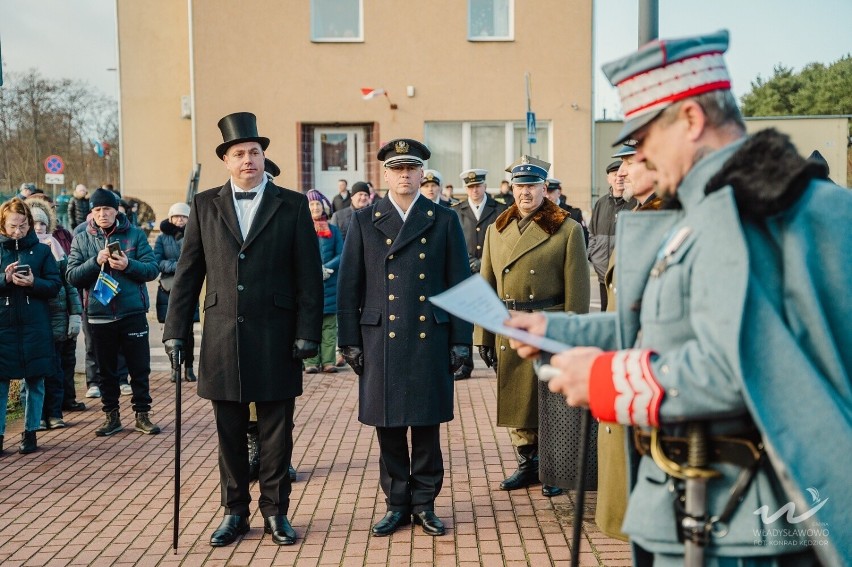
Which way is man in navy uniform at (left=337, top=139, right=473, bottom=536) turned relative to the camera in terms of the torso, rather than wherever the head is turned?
toward the camera

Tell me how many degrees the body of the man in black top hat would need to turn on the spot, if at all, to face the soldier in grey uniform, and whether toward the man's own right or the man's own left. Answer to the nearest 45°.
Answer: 0° — they already face them

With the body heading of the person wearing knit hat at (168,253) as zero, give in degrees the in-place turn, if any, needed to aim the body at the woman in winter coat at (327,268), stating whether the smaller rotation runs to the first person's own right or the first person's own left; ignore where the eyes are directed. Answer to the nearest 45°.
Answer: approximately 45° to the first person's own left

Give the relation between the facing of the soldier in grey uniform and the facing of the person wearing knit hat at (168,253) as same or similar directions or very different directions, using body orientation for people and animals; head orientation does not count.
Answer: very different directions

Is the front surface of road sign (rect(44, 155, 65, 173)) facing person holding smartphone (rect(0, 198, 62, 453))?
yes

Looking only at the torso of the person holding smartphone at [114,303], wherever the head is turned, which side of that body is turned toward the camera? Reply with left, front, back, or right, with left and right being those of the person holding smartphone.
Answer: front

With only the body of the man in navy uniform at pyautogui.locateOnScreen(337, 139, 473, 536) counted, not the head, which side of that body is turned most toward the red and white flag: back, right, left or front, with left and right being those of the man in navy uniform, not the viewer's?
back

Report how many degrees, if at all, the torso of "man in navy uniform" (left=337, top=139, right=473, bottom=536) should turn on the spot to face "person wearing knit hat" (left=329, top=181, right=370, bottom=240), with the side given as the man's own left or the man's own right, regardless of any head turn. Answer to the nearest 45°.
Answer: approximately 180°

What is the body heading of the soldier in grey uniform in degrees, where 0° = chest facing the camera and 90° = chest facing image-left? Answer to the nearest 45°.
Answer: approximately 90°

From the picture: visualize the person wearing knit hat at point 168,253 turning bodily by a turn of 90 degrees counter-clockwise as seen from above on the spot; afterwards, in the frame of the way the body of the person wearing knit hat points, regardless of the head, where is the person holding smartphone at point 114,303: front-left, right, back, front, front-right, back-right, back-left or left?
back-right

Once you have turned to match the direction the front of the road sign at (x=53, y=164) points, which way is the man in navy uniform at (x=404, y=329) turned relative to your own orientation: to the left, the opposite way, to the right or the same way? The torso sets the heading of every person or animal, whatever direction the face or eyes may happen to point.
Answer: the same way

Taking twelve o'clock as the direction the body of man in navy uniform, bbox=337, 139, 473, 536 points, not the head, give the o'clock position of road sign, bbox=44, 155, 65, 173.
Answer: The road sign is roughly at 5 o'clock from the man in navy uniform.

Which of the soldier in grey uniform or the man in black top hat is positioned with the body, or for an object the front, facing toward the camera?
the man in black top hat

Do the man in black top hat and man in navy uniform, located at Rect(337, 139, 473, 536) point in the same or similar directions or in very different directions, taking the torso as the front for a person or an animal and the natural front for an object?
same or similar directions

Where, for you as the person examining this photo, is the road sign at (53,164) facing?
facing the viewer
